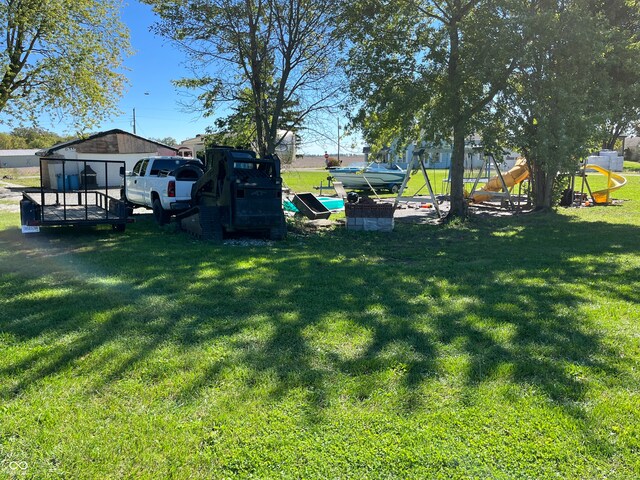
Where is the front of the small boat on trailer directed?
to the viewer's left

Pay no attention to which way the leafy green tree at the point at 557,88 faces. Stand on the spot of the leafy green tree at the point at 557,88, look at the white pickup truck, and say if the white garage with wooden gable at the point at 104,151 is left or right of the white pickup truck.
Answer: right

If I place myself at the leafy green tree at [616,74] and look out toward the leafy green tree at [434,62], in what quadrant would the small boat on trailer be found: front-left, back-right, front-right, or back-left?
front-right

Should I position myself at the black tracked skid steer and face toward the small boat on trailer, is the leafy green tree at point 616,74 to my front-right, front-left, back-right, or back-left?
front-right

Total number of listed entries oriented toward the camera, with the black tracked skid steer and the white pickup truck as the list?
0

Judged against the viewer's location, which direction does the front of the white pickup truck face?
facing away from the viewer and to the left of the viewer

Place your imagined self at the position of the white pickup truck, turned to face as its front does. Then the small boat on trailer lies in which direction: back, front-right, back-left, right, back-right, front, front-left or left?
right

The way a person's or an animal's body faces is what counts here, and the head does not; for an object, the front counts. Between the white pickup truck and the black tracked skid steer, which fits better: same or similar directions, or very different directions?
same or similar directions

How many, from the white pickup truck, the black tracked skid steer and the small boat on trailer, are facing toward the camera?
0

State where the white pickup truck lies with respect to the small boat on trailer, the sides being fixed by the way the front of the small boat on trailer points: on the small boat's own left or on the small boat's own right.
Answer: on the small boat's own left

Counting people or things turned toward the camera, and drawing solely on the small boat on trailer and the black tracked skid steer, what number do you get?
0
